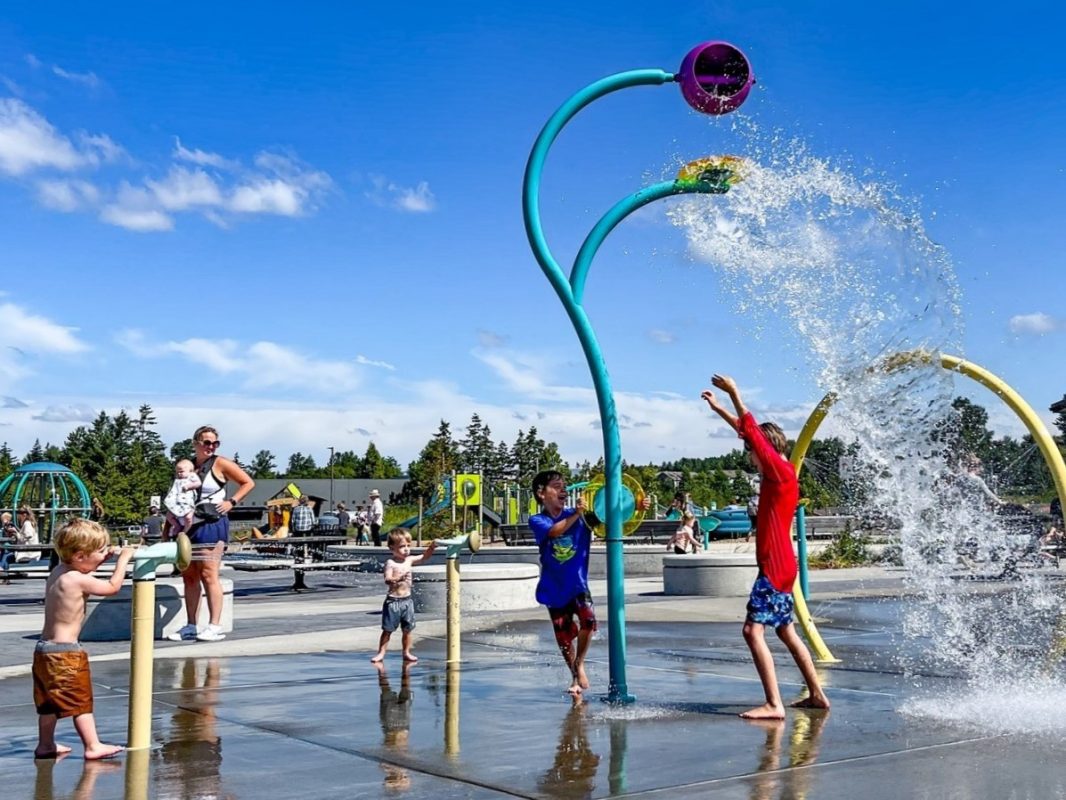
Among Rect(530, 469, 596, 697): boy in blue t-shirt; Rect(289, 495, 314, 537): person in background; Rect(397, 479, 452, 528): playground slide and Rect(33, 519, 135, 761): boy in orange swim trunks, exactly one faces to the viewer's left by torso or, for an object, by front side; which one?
the playground slide

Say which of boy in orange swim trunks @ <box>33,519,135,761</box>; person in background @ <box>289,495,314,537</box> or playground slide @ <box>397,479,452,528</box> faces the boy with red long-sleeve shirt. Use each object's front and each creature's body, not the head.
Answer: the boy in orange swim trunks

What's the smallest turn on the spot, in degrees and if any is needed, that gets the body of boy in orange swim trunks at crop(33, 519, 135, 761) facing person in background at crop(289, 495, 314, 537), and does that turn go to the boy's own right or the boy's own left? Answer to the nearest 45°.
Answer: approximately 90° to the boy's own left

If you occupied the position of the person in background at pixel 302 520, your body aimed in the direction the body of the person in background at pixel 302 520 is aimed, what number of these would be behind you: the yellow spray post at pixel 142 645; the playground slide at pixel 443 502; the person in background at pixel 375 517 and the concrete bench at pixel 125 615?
2

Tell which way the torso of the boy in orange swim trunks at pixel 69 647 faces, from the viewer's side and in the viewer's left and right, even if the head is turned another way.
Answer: facing to the right of the viewer

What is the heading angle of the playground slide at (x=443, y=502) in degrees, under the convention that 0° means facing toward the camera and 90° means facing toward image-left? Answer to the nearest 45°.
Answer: approximately 90°

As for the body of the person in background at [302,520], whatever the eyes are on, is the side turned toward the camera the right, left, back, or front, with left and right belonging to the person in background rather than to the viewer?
back

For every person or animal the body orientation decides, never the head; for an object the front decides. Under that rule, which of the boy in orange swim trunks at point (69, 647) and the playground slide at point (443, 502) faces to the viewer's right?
the boy in orange swim trunks
